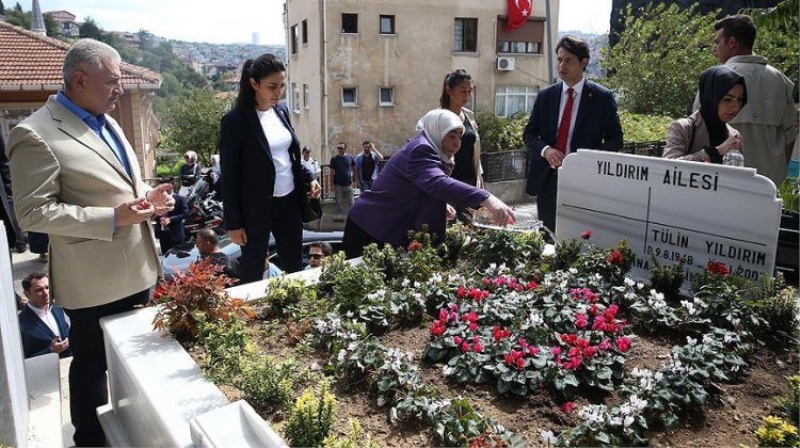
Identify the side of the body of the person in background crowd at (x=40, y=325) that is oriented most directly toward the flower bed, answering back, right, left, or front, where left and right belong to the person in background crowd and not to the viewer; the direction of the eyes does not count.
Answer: front

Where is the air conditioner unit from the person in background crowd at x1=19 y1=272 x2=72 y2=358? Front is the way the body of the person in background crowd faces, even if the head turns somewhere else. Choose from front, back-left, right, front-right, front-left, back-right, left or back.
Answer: left

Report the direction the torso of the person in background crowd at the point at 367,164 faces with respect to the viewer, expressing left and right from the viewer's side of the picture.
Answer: facing the viewer

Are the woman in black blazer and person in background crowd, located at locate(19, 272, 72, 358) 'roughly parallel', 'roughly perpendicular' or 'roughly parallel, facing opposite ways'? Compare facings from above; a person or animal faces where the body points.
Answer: roughly parallel

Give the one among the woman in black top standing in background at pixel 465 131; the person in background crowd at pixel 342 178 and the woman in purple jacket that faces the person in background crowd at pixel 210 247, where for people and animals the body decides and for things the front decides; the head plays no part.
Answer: the person in background crowd at pixel 342 178

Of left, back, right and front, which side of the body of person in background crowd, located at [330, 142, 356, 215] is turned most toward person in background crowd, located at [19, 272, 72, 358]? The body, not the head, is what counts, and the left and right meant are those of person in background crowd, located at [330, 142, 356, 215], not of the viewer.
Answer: front

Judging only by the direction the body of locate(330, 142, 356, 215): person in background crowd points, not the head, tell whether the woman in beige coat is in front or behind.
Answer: in front

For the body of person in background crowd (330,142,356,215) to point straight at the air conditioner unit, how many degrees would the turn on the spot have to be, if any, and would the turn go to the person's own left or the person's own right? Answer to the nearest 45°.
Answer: approximately 135° to the person's own left

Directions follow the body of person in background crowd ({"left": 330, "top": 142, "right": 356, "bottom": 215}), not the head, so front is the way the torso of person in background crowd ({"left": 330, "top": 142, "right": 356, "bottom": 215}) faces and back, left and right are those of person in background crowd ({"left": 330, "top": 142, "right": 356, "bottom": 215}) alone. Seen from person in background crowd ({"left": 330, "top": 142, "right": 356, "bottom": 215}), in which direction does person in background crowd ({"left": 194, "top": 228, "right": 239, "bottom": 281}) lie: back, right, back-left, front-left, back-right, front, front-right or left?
front

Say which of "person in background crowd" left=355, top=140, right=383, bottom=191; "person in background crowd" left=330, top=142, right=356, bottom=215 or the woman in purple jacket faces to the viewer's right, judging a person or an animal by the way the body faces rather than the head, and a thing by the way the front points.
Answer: the woman in purple jacket

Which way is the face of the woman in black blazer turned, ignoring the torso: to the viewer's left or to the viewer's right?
to the viewer's right

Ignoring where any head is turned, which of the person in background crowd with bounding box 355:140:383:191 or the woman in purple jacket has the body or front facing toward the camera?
the person in background crowd

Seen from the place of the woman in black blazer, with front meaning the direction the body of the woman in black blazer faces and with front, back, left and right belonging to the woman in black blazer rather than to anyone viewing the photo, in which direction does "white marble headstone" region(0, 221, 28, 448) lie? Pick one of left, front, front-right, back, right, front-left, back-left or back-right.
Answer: right

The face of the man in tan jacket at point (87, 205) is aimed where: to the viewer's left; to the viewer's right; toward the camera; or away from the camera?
to the viewer's right

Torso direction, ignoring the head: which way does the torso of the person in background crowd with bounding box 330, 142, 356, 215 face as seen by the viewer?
toward the camera

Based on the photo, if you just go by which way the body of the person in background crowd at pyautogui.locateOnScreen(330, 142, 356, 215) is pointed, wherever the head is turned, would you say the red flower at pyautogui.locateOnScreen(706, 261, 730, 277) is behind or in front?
in front

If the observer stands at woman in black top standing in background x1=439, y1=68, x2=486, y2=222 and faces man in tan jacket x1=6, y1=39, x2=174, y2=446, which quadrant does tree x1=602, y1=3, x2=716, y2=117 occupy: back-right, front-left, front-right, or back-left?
back-right

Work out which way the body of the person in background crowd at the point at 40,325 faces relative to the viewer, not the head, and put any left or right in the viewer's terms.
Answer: facing the viewer and to the right of the viewer
